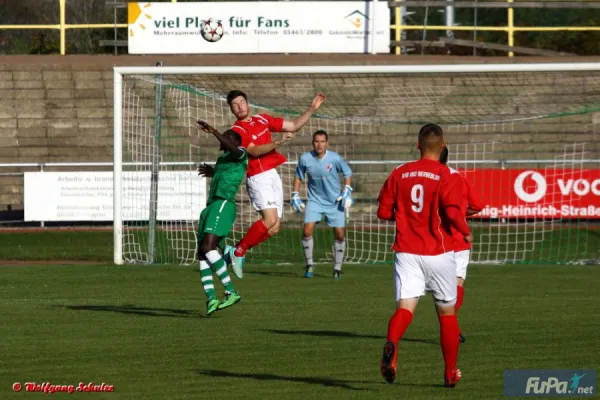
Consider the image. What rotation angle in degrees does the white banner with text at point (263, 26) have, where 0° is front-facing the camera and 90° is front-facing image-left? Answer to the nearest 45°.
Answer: approximately 0°

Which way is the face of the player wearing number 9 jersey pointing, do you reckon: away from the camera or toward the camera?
away from the camera

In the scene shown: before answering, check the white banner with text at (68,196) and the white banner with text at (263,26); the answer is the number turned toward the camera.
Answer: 2

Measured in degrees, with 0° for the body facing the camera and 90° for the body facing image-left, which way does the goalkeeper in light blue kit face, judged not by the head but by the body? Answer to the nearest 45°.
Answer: approximately 0°

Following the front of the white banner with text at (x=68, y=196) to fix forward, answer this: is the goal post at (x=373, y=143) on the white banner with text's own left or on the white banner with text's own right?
on the white banner with text's own left
